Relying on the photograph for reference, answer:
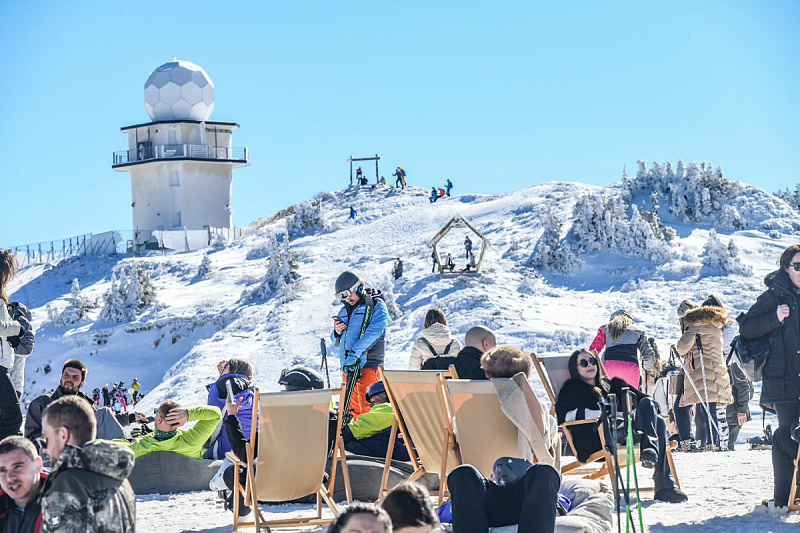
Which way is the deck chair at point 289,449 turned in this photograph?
away from the camera

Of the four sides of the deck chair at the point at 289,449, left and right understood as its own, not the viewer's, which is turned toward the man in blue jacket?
front

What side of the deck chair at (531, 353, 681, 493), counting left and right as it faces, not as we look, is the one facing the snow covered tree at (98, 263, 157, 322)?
back

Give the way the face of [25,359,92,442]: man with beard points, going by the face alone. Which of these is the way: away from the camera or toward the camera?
toward the camera

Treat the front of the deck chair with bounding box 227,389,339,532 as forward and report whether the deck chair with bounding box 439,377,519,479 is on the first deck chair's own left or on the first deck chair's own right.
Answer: on the first deck chair's own right

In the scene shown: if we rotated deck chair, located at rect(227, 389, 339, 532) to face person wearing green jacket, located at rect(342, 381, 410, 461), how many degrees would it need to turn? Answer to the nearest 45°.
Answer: approximately 45° to its right

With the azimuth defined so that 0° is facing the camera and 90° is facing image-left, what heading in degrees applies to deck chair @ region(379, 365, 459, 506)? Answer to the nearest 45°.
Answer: approximately 225°

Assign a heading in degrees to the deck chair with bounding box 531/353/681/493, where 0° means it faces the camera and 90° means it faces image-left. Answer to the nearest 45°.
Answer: approximately 315°

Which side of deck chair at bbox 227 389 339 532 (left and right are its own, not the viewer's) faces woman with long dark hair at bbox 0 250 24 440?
left

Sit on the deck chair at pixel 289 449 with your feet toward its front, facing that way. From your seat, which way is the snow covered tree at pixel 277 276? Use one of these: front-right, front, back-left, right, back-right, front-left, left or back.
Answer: front

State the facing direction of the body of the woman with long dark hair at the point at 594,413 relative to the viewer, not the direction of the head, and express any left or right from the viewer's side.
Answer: facing the viewer and to the right of the viewer

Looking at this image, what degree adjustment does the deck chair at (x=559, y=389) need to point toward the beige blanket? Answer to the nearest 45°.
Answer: approximately 45° to its right

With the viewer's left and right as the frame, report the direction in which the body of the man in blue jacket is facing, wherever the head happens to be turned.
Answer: facing the viewer and to the left of the viewer
